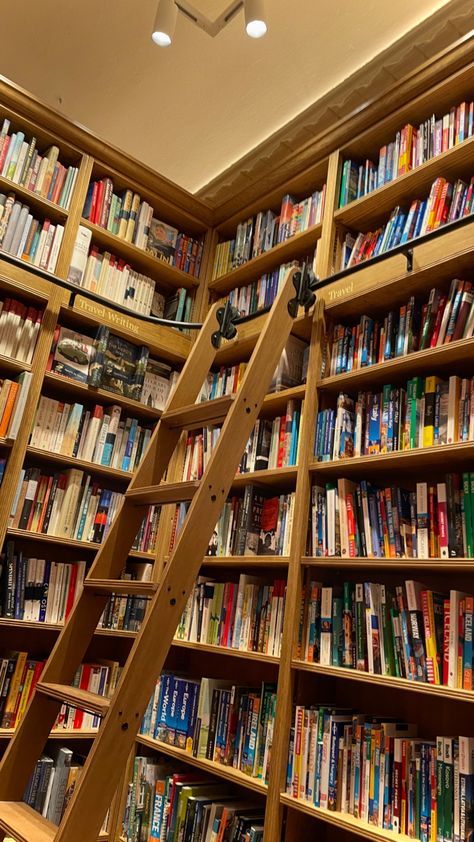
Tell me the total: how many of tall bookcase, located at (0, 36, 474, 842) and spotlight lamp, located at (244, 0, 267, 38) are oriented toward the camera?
2

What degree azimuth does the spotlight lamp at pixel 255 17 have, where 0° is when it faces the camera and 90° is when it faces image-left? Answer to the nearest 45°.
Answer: approximately 0°

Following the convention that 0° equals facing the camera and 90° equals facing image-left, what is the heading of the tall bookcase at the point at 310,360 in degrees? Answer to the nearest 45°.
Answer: approximately 0°
